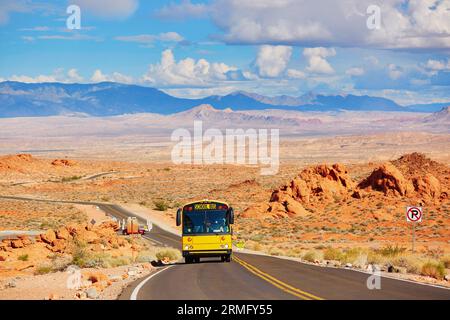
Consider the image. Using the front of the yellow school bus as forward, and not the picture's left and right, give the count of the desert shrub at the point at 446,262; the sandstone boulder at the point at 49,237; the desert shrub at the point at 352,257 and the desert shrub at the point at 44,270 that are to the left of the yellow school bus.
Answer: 2

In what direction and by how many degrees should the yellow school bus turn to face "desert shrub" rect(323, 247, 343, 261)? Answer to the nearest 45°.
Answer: approximately 90° to its left

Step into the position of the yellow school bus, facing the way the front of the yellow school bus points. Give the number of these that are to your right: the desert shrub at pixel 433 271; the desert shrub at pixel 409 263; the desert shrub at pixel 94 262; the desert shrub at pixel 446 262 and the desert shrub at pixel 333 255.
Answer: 1

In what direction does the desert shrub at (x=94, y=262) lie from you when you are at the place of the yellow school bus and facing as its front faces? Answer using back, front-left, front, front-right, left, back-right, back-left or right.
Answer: right

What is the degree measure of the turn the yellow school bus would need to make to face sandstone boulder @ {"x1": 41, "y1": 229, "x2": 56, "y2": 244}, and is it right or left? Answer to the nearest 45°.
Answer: approximately 135° to its right

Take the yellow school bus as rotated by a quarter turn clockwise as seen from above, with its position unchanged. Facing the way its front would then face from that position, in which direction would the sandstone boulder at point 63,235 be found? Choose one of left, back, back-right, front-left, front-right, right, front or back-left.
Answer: front-right

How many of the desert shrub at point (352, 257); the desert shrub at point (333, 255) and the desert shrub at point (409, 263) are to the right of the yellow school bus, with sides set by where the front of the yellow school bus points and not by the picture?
0

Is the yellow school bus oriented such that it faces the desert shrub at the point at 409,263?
no

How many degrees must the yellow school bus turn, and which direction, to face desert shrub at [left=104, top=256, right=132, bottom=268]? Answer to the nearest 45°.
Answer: approximately 90° to its right

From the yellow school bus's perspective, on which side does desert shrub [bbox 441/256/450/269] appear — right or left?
on its left

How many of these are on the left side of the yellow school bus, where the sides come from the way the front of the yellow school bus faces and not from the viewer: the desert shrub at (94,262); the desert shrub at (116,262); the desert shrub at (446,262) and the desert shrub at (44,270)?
1

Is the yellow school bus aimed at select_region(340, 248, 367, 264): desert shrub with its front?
no

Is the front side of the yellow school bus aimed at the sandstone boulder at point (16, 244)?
no

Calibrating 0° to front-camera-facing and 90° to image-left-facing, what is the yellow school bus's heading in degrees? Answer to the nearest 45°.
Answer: approximately 0°

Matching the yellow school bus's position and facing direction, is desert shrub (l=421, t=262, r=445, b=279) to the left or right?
on its left

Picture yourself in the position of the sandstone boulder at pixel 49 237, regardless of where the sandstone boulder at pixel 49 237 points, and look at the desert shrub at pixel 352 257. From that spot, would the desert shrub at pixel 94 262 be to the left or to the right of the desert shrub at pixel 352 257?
right

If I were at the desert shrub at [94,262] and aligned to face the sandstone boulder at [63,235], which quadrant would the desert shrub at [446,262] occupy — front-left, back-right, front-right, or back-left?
back-right
